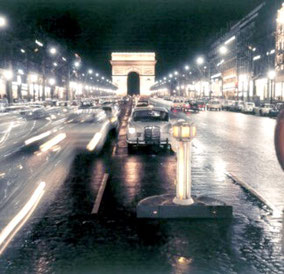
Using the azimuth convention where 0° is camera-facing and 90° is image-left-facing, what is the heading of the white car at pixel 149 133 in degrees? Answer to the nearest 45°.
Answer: approximately 0°
